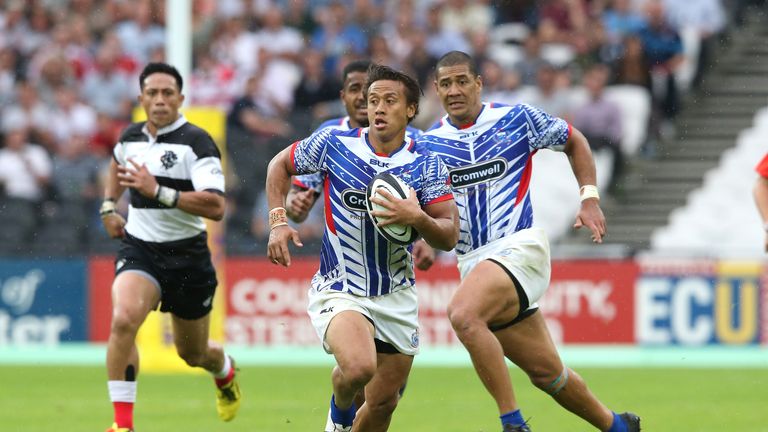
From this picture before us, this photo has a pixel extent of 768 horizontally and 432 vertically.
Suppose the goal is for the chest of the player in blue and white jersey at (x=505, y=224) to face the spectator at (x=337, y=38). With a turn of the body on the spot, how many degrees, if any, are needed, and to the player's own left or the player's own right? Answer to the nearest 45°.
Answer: approximately 135° to the player's own right

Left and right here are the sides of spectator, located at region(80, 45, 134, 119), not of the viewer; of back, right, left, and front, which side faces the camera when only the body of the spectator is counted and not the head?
front

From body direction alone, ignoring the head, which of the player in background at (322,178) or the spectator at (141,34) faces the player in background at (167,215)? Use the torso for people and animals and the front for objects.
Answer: the spectator

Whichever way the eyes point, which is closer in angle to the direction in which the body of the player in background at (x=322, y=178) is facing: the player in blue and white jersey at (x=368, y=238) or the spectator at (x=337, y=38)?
the player in blue and white jersey

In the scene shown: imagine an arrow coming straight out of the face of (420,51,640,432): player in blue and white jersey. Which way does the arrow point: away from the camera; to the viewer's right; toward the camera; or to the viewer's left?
toward the camera

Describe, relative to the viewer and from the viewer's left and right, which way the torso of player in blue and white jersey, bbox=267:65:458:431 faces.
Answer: facing the viewer

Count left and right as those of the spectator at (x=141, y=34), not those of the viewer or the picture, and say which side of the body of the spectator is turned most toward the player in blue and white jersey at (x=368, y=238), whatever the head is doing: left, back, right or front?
front

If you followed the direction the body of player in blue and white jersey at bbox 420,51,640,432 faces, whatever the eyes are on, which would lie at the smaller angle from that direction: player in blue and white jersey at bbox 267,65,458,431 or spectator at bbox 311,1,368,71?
the player in blue and white jersey

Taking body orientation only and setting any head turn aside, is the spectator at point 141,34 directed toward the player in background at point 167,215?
yes

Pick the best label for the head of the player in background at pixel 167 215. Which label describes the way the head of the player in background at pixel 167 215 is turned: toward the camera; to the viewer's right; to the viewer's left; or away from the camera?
toward the camera

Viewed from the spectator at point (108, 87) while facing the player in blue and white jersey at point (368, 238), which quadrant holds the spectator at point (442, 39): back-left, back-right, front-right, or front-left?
front-left

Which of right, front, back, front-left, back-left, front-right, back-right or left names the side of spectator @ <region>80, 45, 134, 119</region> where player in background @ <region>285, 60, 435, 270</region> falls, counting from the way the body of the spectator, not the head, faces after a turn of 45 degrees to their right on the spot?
front-left

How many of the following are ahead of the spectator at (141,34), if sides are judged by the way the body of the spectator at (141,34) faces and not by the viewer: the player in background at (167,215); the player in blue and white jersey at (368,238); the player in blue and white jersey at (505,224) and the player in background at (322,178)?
4

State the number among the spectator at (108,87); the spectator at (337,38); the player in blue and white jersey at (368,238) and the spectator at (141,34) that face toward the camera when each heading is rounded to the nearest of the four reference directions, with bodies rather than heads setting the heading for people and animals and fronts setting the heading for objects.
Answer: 4

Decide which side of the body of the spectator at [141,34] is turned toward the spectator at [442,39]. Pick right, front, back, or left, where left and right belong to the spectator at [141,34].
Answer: left

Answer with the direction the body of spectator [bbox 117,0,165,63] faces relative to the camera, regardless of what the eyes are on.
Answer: toward the camera
